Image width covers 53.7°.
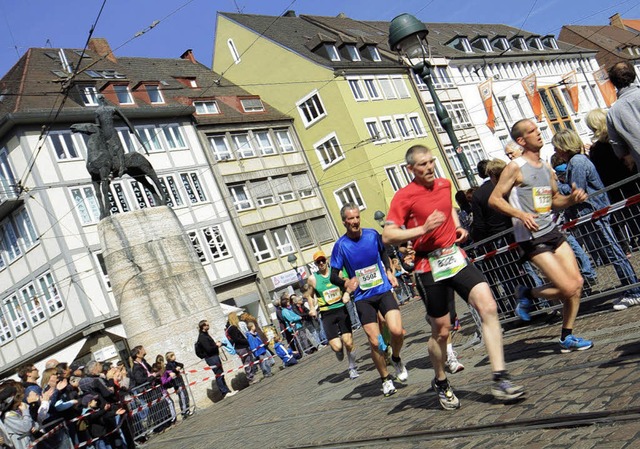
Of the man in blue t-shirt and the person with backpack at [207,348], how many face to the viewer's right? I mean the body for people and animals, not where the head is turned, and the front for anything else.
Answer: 1

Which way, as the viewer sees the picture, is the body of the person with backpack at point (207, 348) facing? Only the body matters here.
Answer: to the viewer's right

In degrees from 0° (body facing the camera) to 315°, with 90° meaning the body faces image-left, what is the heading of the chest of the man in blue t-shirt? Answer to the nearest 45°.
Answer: approximately 0°

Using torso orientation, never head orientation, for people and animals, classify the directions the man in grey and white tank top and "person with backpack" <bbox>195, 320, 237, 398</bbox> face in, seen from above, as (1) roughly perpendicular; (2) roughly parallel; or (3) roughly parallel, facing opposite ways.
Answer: roughly perpendicular

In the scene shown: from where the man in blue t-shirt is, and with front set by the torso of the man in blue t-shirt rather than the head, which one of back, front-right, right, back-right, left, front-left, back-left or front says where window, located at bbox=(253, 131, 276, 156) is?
back

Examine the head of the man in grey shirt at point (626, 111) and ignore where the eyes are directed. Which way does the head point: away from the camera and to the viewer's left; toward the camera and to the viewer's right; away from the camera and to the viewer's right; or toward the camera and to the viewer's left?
away from the camera and to the viewer's left

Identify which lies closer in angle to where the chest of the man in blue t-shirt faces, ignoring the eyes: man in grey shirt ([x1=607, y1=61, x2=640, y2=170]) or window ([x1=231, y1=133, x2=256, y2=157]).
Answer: the man in grey shirt

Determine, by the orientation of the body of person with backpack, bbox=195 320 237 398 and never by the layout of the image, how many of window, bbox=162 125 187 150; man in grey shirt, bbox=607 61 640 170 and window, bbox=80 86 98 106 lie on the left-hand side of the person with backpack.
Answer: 2

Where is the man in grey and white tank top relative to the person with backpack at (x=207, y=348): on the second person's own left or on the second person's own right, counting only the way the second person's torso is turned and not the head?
on the second person's own right

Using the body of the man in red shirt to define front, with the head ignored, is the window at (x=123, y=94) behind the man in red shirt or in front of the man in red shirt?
behind
